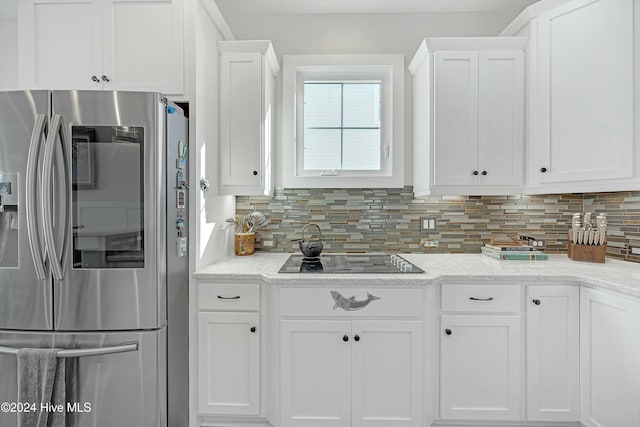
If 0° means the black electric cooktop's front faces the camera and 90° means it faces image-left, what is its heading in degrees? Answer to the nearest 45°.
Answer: approximately 0°

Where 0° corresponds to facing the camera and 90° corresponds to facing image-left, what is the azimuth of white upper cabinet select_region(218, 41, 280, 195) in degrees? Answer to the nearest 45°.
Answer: approximately 0°

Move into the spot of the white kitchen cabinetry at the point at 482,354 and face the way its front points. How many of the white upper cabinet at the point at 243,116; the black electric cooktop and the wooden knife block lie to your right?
2

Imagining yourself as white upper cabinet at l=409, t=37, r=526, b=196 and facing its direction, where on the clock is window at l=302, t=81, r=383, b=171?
The window is roughly at 3 o'clock from the white upper cabinet.

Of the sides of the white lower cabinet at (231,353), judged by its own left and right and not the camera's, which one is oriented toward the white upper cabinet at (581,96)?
left
